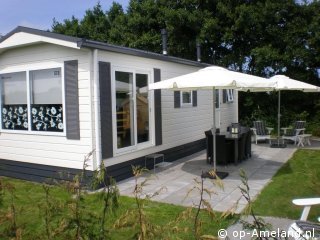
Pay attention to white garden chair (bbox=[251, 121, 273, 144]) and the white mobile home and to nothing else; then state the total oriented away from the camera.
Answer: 0

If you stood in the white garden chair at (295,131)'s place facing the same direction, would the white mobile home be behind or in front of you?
in front

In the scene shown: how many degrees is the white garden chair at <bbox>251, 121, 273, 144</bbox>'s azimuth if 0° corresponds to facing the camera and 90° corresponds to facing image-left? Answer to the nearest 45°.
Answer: approximately 315°

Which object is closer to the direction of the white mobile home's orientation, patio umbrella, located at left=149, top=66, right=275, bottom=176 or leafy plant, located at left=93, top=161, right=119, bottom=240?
the leafy plant

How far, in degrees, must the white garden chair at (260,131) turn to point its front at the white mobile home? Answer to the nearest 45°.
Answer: approximately 90° to its right

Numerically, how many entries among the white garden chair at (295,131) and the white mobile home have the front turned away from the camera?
0

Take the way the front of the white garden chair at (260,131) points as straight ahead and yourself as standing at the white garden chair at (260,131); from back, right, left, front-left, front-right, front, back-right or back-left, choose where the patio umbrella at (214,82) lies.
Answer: front-right

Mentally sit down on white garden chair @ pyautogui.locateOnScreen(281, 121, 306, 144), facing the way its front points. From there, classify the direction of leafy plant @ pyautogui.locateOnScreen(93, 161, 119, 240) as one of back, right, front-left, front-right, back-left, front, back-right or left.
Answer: front-left

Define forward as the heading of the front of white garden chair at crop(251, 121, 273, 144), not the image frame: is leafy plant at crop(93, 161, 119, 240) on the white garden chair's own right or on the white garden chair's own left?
on the white garden chair's own right

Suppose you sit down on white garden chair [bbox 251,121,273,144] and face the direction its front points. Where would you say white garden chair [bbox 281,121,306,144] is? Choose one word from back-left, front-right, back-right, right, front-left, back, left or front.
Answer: front-left

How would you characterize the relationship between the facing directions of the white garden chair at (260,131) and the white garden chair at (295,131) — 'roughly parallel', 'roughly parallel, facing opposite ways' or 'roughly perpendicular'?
roughly perpendicular

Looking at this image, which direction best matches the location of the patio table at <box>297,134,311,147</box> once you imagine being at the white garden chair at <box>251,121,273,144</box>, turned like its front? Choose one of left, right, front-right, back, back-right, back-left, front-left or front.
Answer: front-left

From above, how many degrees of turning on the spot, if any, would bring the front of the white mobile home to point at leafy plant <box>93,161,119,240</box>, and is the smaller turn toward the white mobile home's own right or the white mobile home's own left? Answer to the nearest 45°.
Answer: approximately 45° to the white mobile home's own right

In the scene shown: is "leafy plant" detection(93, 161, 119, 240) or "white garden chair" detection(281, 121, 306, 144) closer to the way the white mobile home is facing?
the leafy plant

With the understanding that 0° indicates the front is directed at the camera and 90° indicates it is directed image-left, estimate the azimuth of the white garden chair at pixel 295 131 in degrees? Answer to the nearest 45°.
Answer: approximately 45°

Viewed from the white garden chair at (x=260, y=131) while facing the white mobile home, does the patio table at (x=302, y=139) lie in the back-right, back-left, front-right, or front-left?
back-left

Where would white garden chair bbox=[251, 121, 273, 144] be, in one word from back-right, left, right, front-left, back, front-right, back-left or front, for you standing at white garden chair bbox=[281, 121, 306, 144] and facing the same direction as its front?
front-right
